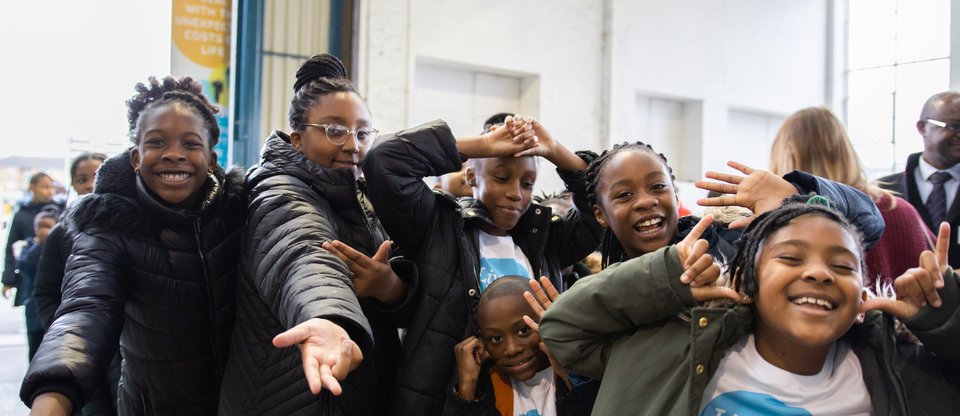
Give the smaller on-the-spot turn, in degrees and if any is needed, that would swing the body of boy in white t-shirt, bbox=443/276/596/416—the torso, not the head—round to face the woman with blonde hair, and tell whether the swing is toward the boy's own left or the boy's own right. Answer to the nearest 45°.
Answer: approximately 135° to the boy's own left

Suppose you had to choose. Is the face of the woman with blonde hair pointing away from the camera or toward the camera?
away from the camera

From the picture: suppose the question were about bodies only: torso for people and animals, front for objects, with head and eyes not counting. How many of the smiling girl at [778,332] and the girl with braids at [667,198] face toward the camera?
2

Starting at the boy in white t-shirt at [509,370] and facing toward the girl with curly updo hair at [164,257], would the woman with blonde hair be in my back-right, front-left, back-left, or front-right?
back-right

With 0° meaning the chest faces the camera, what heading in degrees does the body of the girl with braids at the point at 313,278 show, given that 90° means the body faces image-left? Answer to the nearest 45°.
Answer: approximately 315°

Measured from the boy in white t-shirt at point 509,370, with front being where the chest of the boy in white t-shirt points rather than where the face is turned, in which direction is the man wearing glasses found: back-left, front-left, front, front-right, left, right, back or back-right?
back-left

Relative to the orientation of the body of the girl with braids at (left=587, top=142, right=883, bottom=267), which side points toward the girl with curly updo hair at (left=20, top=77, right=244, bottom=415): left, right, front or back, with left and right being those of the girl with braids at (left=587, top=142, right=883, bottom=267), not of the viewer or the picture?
right

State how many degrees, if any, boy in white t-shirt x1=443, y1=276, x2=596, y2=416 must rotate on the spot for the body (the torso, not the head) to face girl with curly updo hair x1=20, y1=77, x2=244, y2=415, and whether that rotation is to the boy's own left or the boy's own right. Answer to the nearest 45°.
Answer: approximately 90° to the boy's own right
